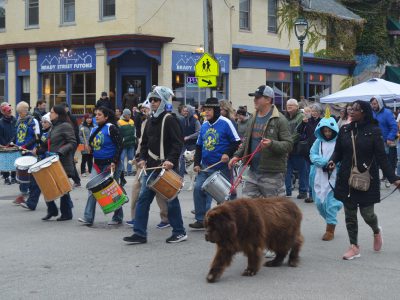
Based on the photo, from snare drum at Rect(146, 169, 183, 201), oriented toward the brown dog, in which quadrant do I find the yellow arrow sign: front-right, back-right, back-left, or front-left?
back-left

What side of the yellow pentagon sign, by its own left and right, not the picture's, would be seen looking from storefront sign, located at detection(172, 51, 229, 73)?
back

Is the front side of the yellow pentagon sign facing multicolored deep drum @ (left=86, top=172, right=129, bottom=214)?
yes

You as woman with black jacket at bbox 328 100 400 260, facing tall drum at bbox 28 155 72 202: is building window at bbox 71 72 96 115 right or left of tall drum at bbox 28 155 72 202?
right

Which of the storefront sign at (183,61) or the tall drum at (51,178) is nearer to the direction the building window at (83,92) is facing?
the tall drum
